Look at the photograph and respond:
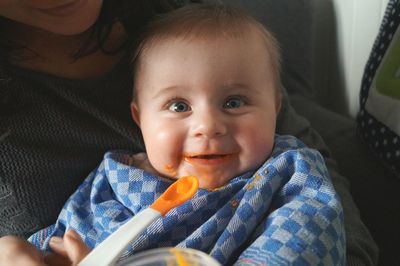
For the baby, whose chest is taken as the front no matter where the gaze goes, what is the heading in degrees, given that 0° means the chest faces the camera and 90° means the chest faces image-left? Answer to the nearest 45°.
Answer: approximately 0°
